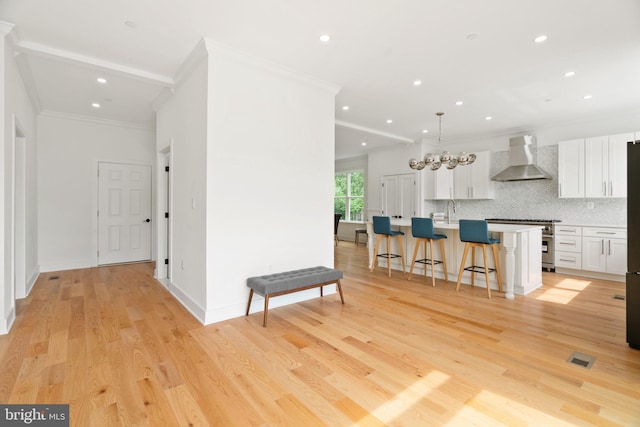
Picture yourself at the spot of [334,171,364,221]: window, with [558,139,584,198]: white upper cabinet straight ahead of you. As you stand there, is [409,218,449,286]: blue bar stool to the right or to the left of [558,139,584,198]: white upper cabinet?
right

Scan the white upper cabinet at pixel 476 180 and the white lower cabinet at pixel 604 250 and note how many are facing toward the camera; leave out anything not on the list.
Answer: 2

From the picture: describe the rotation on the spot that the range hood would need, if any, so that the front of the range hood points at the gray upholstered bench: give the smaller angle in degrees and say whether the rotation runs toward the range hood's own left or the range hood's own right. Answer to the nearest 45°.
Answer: approximately 45° to the range hood's own right

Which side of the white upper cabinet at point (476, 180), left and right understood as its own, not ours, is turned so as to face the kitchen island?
front

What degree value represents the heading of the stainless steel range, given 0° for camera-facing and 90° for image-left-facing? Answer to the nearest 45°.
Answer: approximately 0°

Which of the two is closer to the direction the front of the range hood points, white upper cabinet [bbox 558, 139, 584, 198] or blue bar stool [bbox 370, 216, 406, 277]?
the blue bar stool

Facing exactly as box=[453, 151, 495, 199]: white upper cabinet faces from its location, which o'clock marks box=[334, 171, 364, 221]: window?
The window is roughly at 4 o'clock from the white upper cabinet.

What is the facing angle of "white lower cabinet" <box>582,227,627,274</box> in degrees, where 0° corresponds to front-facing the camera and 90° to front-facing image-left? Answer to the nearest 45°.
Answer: approximately 0°

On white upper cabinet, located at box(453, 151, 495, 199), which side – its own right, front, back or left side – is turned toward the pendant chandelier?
front
